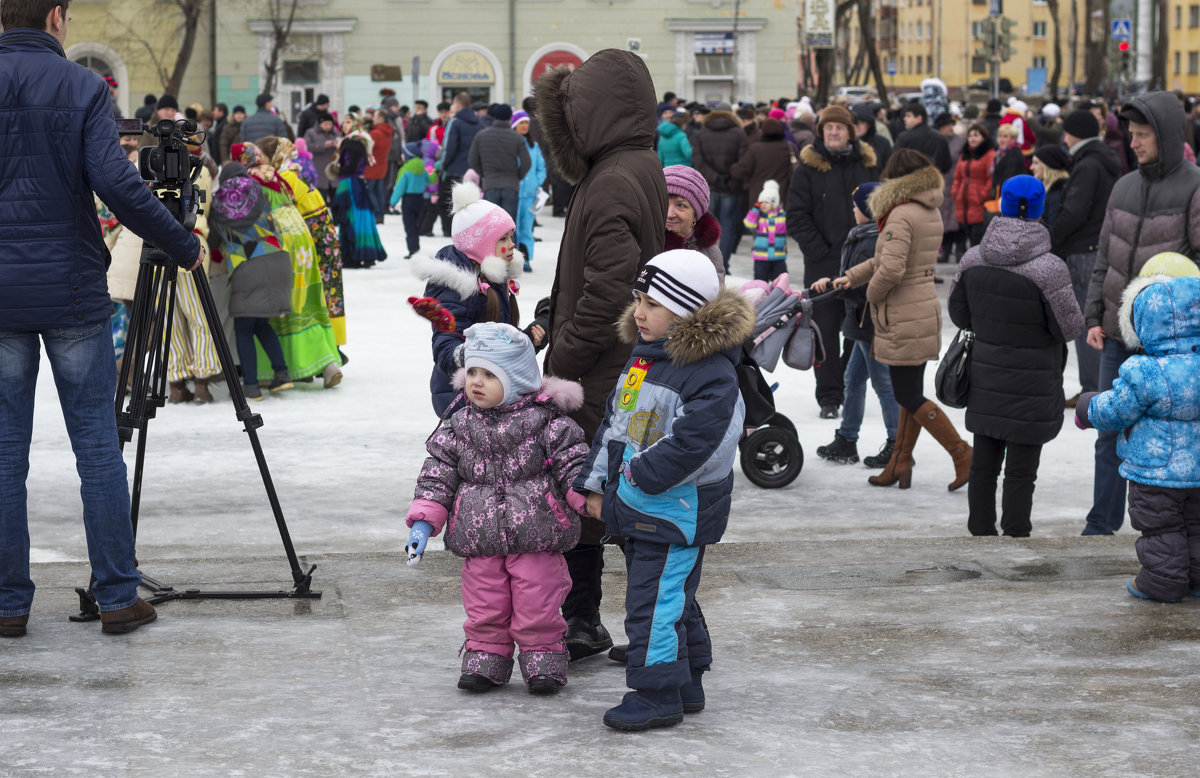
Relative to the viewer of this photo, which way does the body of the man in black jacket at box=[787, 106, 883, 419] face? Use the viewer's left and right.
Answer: facing the viewer

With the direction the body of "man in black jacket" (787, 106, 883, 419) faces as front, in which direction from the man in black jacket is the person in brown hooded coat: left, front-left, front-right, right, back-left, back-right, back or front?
front

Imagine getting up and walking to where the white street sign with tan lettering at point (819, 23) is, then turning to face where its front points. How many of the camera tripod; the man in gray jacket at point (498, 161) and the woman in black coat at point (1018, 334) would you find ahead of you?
3

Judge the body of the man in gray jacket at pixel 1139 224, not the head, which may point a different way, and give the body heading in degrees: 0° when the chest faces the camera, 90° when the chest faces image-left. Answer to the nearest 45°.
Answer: approximately 45°

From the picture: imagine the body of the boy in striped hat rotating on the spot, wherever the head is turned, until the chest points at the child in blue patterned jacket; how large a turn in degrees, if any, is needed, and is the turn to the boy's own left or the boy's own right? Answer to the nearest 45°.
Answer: approximately 180°

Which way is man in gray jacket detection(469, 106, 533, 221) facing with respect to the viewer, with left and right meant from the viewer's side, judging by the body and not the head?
facing away from the viewer

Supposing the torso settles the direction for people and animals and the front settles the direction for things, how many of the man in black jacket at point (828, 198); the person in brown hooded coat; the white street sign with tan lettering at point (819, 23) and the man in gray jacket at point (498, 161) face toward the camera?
2

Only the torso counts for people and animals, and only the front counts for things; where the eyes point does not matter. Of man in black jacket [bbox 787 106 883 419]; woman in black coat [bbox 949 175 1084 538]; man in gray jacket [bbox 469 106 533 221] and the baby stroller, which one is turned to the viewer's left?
the baby stroller

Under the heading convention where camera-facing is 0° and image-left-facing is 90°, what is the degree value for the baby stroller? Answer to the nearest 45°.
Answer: approximately 90°

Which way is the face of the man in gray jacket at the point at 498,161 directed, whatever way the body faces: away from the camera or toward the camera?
away from the camera

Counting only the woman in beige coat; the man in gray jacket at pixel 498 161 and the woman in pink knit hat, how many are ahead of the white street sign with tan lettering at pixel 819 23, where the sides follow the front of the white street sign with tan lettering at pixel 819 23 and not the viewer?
3

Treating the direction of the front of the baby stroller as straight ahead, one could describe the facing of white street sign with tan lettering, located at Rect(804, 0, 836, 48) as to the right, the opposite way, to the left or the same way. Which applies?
to the left

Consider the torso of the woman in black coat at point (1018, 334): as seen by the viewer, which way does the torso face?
away from the camera

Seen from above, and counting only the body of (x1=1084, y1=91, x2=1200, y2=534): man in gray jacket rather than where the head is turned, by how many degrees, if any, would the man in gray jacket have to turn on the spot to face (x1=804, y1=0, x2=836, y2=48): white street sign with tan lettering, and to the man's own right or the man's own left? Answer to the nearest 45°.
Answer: approximately 135° to the man's own right

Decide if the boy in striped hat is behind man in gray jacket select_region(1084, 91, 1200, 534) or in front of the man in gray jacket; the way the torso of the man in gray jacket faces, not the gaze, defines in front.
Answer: in front

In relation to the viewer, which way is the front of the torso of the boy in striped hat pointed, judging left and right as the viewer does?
facing the viewer and to the left of the viewer
